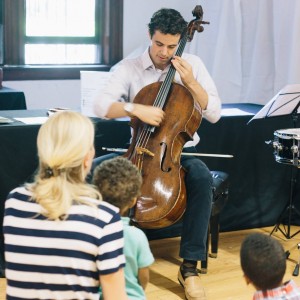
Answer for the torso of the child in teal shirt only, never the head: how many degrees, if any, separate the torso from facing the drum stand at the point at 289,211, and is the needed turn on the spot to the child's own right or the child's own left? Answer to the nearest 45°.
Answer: approximately 45° to the child's own right

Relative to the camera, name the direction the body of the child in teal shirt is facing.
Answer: away from the camera

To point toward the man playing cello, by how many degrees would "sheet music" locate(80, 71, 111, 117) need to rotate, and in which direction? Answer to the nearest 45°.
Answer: approximately 45° to its left

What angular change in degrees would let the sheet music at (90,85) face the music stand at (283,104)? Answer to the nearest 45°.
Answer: approximately 90° to its left

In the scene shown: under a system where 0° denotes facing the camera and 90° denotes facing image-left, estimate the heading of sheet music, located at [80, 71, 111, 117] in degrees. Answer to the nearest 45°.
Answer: approximately 0°

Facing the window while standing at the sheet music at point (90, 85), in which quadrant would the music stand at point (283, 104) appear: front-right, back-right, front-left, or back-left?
back-right

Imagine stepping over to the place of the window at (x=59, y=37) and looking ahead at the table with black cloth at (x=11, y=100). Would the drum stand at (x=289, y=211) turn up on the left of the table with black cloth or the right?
left

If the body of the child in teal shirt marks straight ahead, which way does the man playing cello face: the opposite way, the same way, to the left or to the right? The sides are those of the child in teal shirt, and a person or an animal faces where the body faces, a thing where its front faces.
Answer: the opposite way

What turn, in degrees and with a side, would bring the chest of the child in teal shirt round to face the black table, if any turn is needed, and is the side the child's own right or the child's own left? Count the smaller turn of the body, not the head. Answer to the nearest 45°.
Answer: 0° — they already face it

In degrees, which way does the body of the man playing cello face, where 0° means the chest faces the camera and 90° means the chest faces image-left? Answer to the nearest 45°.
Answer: approximately 0°

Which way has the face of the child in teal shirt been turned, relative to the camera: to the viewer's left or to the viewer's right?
to the viewer's right

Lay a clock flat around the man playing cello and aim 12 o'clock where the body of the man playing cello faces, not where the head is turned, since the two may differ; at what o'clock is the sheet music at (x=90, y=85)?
The sheet music is roughly at 4 o'clock from the man playing cello.
